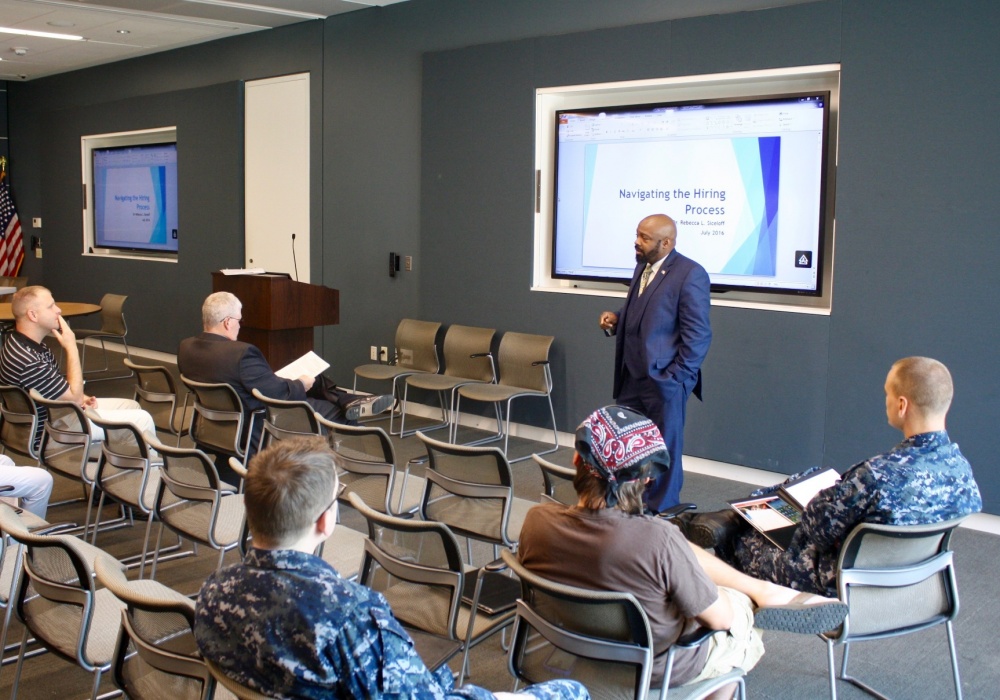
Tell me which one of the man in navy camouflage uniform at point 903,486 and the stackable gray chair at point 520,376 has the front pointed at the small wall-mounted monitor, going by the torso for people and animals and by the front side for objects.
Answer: the man in navy camouflage uniform

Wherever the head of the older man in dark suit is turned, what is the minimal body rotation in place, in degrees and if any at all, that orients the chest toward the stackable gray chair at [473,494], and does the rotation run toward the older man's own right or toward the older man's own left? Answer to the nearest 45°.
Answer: approximately 90° to the older man's own right

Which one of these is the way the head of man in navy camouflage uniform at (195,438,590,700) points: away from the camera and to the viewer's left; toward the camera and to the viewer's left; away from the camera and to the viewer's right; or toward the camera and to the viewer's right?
away from the camera and to the viewer's right

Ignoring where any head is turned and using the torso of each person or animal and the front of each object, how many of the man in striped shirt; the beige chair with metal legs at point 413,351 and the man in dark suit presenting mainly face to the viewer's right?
1

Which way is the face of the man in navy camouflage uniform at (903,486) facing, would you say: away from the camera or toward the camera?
away from the camera

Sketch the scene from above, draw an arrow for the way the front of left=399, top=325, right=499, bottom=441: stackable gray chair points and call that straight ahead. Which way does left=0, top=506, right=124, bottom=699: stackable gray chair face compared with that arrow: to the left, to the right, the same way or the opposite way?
the opposite way

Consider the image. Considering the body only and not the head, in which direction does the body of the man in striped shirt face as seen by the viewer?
to the viewer's right

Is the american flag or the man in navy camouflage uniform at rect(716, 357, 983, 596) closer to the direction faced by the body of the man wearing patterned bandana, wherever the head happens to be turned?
the man in navy camouflage uniform

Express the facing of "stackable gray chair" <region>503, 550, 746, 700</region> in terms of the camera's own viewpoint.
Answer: facing away from the viewer and to the right of the viewer

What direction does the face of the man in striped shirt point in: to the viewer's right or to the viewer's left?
to the viewer's right

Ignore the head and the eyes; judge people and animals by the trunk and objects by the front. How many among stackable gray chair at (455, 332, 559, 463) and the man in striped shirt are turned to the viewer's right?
1

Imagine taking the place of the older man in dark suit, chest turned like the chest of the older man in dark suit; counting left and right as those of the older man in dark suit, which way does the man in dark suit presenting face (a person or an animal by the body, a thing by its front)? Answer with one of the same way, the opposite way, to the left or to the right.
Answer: the opposite way

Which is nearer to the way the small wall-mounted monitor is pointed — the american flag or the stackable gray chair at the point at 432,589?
the stackable gray chair
